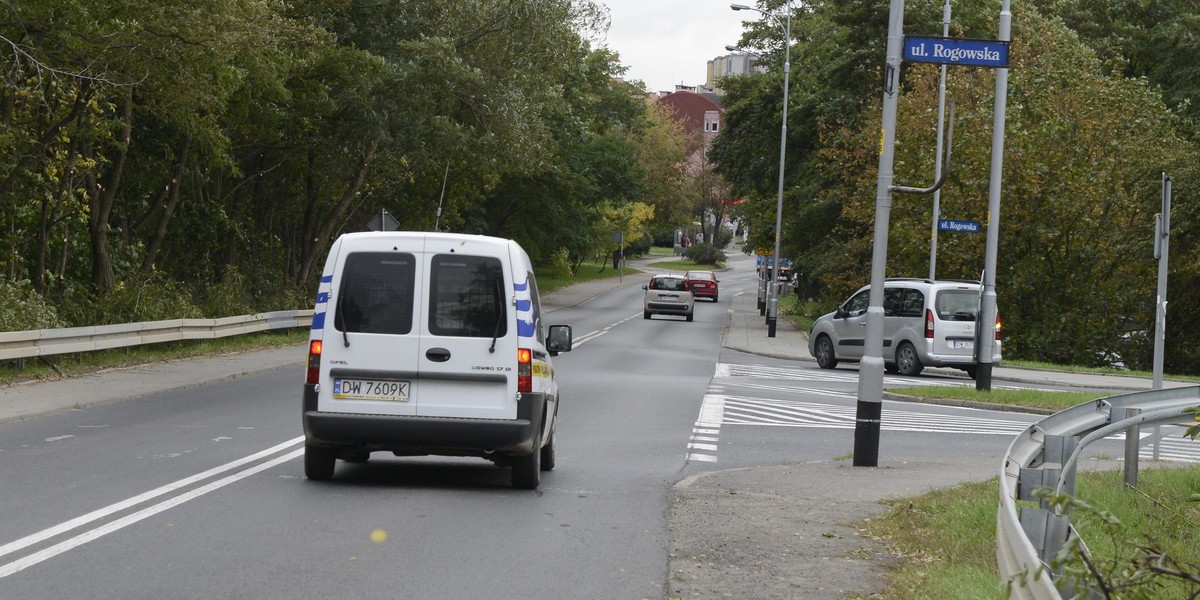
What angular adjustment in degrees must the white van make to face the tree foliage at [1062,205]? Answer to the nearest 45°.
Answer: approximately 45° to its right

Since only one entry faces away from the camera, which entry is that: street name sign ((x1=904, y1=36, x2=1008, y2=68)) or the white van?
the white van

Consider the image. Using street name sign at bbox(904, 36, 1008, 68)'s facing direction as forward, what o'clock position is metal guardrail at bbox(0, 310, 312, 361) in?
The metal guardrail is roughly at 4 o'clock from the street name sign.

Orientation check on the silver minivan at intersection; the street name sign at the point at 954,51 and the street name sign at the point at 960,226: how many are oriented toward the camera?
2

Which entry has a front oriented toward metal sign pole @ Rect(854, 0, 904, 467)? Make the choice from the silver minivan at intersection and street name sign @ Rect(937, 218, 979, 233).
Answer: the street name sign

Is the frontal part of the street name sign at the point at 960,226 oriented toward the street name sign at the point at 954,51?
yes

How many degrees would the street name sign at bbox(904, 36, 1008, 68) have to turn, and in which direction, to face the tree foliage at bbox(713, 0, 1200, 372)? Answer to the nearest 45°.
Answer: approximately 180°

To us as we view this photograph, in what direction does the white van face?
facing away from the viewer

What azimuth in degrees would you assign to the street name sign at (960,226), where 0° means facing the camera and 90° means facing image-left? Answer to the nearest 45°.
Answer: approximately 0°

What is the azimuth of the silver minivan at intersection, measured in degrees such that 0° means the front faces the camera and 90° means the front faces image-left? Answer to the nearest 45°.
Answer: approximately 135°

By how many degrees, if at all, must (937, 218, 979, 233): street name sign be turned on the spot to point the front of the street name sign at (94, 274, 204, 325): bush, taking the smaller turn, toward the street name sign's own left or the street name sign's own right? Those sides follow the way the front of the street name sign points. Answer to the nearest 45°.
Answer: approximately 45° to the street name sign's own right

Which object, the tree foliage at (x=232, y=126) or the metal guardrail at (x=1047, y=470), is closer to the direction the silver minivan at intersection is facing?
the tree foliage

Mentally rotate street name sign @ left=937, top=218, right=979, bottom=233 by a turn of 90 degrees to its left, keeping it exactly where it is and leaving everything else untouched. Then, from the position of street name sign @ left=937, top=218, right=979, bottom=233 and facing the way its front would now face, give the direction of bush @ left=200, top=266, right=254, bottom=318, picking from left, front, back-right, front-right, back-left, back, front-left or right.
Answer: back

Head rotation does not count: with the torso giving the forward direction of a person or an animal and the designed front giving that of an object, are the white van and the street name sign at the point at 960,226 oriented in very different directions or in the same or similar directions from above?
very different directions
